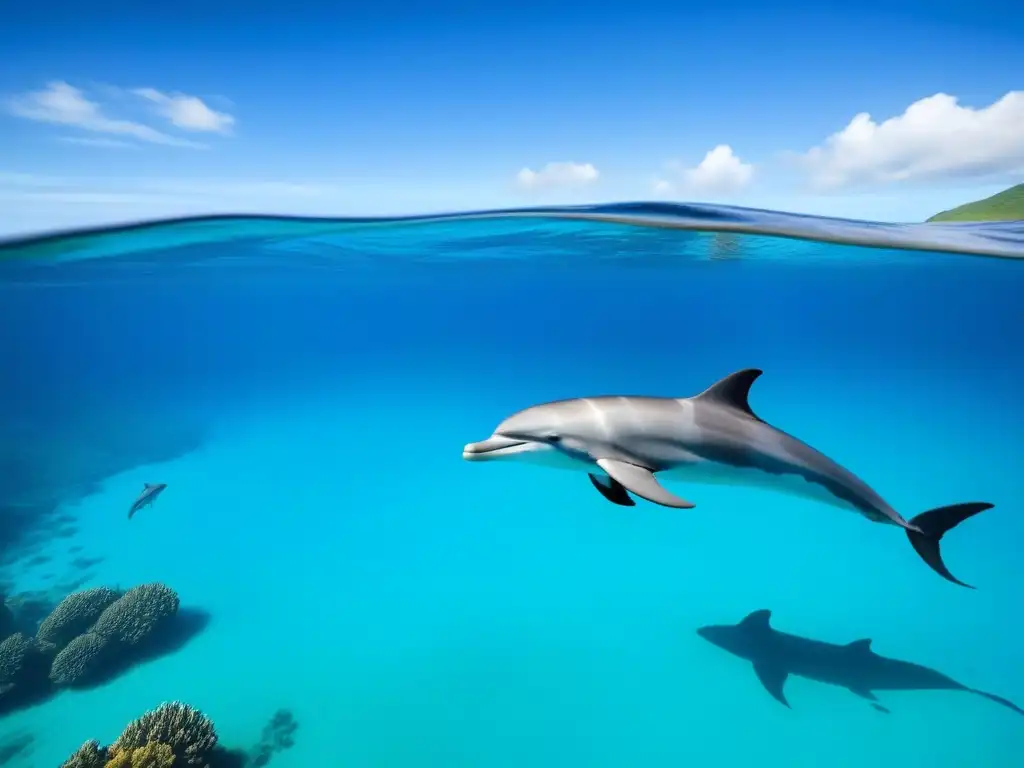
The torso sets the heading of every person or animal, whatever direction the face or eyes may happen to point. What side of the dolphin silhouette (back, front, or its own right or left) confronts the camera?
left

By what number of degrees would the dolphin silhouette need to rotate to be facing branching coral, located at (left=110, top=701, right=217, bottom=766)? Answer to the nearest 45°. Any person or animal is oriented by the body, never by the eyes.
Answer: approximately 45° to its left

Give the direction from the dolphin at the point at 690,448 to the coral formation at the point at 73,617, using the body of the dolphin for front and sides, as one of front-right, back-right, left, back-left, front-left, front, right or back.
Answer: front

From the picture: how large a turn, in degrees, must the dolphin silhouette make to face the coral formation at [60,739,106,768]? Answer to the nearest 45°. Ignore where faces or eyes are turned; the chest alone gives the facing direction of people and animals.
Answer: approximately 45° to its left

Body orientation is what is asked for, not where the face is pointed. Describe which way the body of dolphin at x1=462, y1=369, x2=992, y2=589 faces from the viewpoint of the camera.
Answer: to the viewer's left

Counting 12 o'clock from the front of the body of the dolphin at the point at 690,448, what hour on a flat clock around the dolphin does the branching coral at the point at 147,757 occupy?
The branching coral is roughly at 11 o'clock from the dolphin.

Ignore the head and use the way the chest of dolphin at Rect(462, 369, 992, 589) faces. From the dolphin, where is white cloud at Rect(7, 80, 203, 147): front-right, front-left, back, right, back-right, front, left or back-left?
front

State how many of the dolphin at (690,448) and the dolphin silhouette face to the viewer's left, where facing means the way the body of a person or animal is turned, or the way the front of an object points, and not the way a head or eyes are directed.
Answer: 2

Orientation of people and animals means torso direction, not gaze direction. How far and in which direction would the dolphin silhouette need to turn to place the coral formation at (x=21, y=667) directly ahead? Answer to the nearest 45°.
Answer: approximately 45° to its left

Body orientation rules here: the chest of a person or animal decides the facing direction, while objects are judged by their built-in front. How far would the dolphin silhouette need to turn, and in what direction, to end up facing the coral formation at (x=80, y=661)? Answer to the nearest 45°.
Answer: approximately 45° to its left
